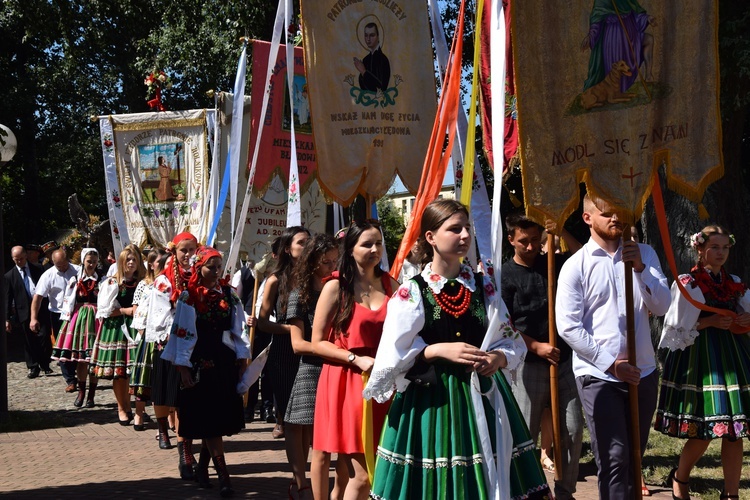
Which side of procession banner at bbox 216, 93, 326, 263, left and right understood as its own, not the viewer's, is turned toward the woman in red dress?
front

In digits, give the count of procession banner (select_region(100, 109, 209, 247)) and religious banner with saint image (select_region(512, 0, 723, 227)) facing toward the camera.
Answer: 2

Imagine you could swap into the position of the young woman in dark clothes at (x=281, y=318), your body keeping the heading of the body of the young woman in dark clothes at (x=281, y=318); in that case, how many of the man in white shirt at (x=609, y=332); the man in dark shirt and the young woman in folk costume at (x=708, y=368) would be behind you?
0

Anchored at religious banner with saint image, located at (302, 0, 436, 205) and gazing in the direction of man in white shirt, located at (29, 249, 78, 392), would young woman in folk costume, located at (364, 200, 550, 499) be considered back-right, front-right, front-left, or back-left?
back-left

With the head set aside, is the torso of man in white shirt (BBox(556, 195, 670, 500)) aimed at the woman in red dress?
no

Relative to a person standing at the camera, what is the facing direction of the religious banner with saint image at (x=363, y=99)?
facing the viewer

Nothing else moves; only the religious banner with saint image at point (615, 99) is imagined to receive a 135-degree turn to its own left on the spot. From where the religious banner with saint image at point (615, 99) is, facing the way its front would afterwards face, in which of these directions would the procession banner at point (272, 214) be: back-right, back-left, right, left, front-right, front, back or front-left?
left

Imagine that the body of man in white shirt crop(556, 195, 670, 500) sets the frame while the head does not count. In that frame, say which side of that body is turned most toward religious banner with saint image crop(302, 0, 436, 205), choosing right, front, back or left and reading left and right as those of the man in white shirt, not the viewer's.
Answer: back

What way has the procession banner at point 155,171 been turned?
toward the camera

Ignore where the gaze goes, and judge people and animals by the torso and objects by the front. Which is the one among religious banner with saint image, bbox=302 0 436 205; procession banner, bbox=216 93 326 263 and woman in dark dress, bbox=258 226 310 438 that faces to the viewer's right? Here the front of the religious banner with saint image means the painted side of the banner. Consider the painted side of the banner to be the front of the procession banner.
the woman in dark dress

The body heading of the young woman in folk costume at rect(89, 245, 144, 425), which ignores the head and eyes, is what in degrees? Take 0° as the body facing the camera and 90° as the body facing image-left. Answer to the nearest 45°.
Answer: approximately 315°

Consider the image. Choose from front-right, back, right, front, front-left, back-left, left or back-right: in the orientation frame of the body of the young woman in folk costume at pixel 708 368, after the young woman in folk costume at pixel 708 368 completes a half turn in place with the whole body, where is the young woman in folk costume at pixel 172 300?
front-left

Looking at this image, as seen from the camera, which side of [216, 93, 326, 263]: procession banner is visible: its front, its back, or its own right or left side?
front

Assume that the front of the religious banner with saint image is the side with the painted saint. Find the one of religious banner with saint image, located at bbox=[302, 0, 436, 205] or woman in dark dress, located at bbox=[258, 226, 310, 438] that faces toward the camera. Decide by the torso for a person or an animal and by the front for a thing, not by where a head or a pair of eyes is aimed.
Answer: the religious banner with saint image

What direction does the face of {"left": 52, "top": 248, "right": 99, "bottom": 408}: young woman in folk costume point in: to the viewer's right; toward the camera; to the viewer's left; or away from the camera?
toward the camera

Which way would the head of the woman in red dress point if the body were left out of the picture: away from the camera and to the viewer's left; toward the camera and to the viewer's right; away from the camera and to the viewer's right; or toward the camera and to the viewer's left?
toward the camera and to the viewer's right

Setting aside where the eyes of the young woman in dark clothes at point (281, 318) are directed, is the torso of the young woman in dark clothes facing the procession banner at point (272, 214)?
no
